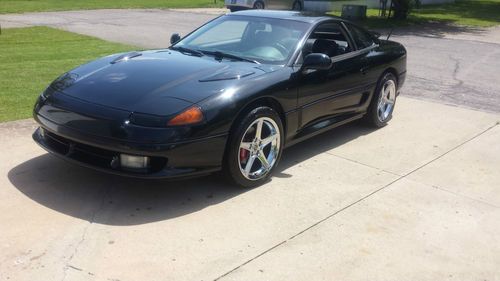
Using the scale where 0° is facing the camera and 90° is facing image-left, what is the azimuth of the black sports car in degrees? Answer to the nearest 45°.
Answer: approximately 45°
